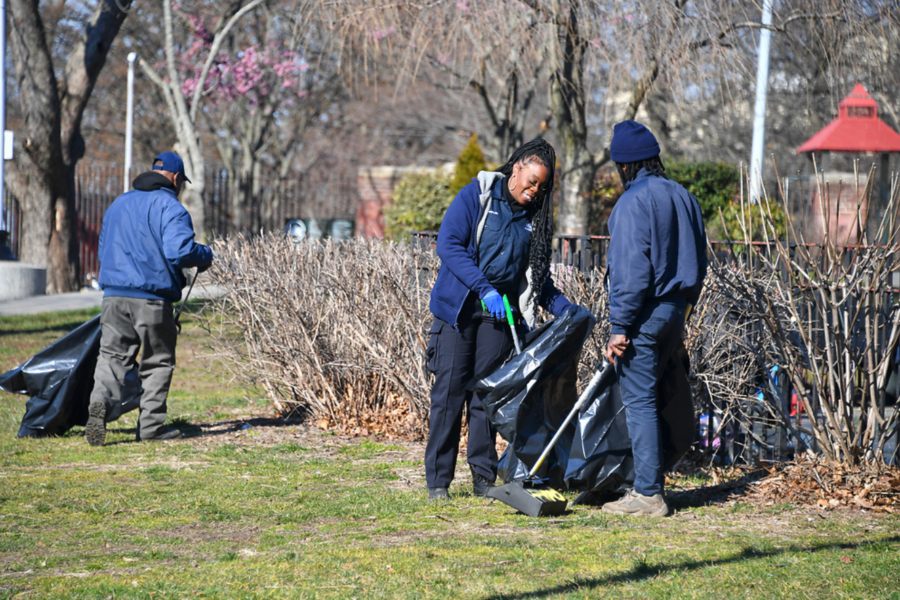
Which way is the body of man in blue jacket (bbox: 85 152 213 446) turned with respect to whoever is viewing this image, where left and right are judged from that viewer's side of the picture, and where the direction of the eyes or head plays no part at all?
facing away from the viewer and to the right of the viewer

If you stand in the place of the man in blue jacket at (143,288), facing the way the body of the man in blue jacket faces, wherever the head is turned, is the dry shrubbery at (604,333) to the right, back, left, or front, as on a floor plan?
right

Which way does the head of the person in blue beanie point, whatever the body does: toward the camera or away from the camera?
away from the camera

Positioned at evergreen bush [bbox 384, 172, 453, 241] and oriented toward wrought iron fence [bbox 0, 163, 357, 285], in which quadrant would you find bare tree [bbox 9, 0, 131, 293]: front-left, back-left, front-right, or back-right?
front-left

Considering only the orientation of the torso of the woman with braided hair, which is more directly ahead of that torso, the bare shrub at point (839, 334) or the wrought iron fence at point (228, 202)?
the bare shrub

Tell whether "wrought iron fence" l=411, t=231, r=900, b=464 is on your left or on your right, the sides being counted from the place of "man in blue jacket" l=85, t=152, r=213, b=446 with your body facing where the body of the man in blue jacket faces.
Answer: on your right

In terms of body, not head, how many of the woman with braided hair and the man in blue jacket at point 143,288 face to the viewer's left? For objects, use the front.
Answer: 0

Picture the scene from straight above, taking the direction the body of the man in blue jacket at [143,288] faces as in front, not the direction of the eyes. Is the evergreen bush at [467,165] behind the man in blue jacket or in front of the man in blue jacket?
in front

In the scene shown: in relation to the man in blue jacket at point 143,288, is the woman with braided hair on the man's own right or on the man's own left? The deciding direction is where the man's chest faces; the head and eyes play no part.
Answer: on the man's own right

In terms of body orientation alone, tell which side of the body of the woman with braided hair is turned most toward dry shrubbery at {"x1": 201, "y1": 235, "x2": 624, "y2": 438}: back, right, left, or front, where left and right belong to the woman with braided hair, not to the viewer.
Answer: back

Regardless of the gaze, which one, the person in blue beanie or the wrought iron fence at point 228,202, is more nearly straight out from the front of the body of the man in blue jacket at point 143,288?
the wrought iron fence

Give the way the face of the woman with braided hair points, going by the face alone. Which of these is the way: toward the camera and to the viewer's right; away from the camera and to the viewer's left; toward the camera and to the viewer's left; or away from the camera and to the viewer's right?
toward the camera and to the viewer's right

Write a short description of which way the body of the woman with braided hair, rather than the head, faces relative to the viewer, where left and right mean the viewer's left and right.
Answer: facing the viewer and to the right of the viewer

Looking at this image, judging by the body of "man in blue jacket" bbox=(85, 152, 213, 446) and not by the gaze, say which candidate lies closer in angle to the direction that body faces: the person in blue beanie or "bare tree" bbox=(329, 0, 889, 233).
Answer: the bare tree
